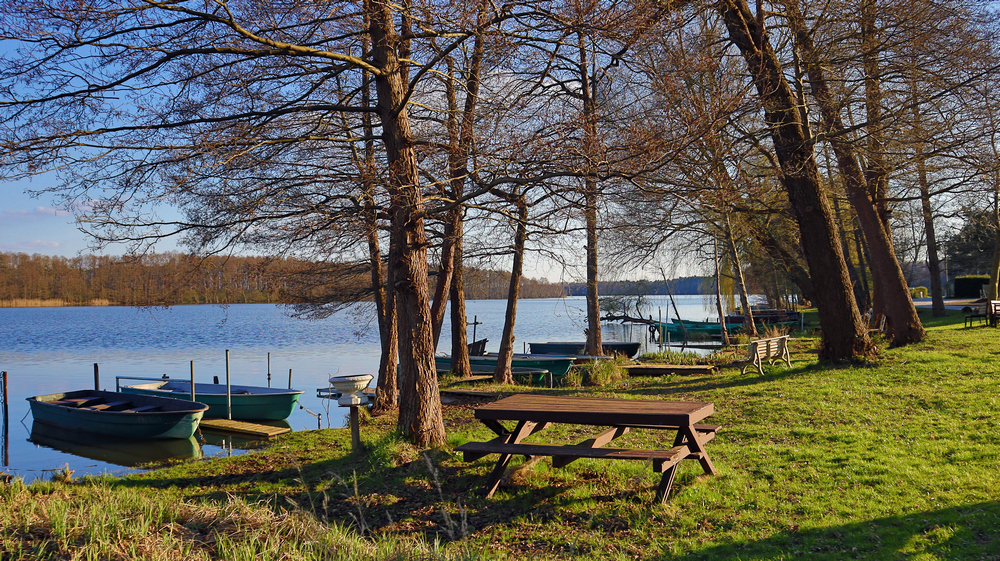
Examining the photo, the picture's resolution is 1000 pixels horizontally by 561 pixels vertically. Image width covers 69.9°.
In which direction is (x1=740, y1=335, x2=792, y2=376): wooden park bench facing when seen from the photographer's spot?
facing away from the viewer and to the left of the viewer

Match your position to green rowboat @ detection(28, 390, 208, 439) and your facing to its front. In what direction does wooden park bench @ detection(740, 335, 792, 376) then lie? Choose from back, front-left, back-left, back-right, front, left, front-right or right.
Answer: front

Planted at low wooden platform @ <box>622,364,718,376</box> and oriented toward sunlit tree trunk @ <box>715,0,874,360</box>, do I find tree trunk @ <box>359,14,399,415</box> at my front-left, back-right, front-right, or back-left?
back-right

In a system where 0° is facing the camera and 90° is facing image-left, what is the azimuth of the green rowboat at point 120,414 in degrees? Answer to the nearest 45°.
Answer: approximately 315°

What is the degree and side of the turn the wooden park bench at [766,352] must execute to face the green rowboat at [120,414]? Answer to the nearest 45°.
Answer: approximately 45° to its left

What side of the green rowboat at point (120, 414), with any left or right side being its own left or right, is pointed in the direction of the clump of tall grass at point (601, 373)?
front

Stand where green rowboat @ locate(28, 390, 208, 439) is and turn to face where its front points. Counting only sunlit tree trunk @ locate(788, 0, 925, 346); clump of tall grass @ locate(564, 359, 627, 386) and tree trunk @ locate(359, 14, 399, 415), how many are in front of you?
3

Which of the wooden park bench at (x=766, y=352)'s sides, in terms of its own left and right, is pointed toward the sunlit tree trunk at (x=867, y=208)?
right
